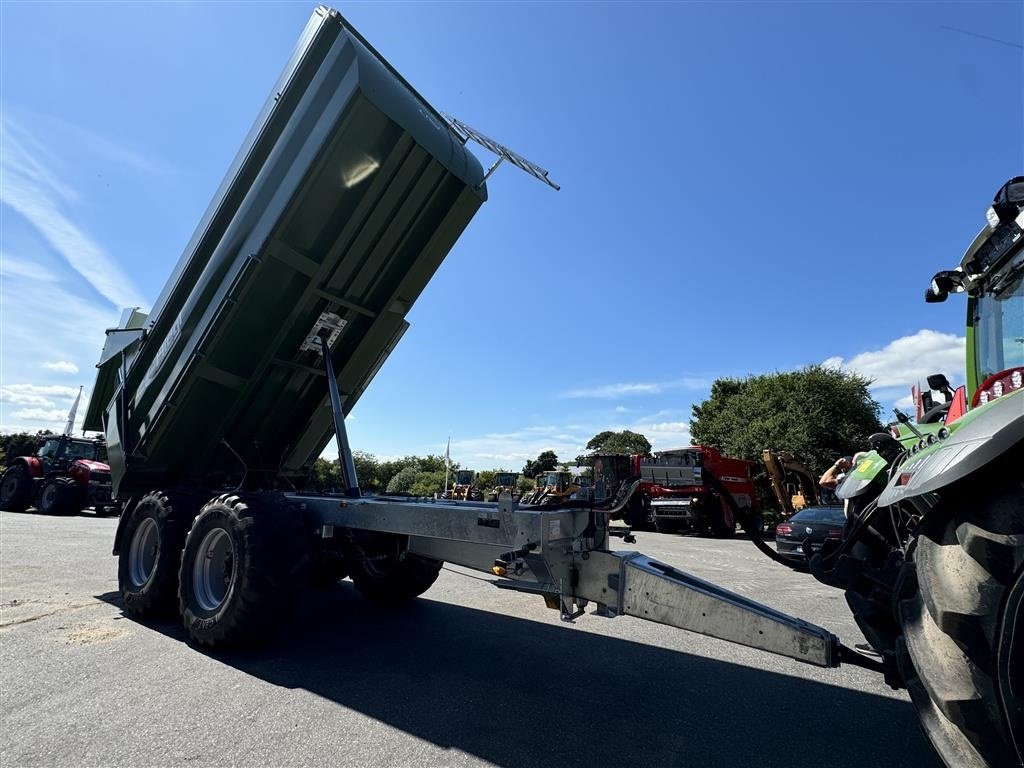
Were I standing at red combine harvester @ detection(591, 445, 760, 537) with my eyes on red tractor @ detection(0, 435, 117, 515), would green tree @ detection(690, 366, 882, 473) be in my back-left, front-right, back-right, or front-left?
back-right

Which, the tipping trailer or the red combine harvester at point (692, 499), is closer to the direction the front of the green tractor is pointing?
the red combine harvester

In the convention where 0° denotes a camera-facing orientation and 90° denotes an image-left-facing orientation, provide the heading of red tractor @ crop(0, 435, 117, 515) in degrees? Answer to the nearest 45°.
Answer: approximately 315°

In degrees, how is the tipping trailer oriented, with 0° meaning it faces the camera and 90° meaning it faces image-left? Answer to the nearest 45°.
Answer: approximately 315°

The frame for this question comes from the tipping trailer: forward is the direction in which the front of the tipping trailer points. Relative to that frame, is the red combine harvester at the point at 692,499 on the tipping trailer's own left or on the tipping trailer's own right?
on the tipping trailer's own left

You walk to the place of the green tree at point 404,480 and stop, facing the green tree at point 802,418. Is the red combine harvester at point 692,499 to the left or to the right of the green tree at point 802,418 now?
right

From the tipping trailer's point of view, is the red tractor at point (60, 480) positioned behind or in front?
behind

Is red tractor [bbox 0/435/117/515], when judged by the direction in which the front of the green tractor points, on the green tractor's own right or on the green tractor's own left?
on the green tractor's own left

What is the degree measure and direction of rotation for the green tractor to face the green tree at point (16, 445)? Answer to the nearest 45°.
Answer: approximately 135° to its left
